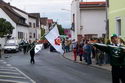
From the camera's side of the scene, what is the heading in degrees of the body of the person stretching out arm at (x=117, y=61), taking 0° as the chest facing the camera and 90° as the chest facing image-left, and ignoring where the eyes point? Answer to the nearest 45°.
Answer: approximately 0°
